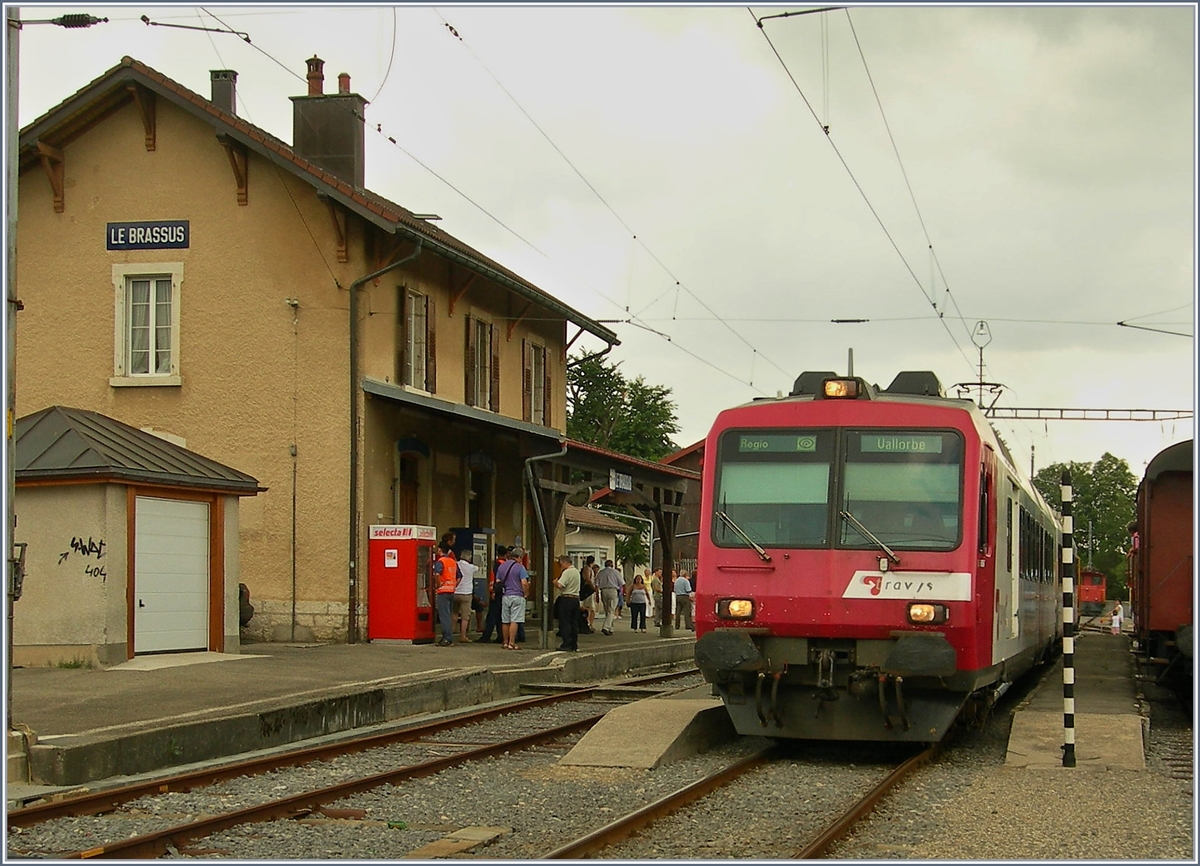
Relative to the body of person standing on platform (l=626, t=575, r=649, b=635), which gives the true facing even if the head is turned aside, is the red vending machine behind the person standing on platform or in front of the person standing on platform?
in front

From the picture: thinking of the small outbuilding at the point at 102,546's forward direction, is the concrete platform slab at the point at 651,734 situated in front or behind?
in front

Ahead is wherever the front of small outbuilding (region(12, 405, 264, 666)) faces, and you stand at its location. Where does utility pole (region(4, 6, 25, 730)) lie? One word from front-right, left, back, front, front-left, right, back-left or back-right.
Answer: front-right

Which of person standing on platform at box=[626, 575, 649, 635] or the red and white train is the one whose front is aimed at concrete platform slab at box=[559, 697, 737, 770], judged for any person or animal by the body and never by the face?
the person standing on platform

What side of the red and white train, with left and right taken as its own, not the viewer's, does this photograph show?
front

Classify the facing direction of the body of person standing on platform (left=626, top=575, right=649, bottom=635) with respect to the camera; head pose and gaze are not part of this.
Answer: toward the camera

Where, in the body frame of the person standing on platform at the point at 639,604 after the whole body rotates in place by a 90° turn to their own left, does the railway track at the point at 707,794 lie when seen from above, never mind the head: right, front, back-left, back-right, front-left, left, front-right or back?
right

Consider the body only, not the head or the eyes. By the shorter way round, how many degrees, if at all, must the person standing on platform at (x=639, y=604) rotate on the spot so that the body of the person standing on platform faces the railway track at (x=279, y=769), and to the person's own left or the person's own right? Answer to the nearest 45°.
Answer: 0° — they already face it

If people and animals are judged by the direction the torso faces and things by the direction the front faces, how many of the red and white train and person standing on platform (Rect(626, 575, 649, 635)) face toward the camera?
2

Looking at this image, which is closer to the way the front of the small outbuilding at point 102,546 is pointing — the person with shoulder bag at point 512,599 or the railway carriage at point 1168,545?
the railway carriage
